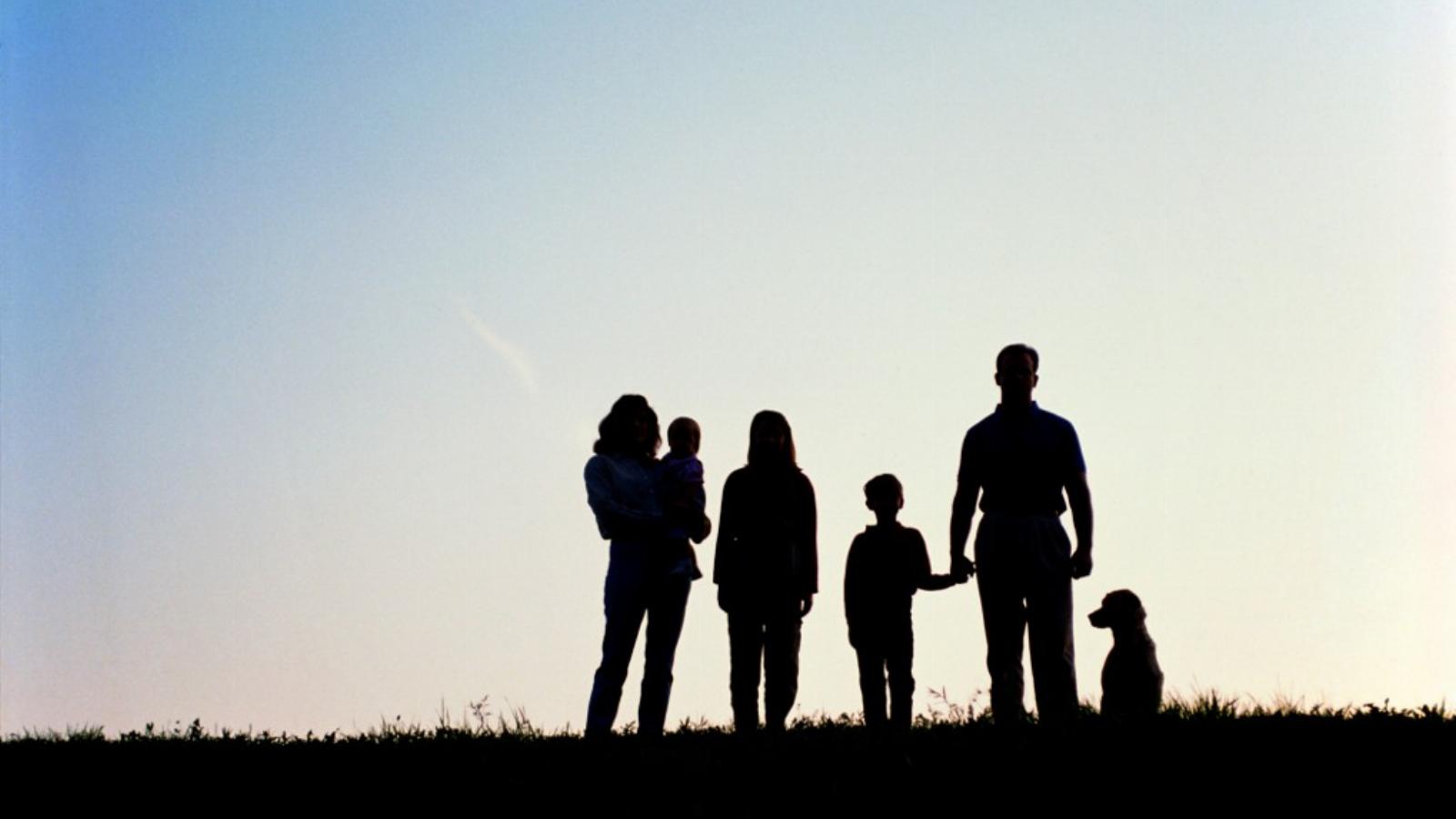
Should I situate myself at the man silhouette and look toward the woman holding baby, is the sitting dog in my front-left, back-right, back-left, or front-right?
back-right
